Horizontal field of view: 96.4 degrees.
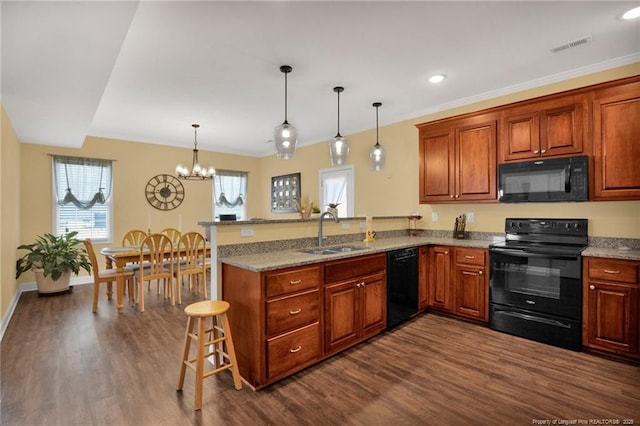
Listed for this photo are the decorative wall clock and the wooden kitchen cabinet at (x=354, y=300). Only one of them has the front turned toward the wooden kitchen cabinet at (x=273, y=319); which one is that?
the decorative wall clock

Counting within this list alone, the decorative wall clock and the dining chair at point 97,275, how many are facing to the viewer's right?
1

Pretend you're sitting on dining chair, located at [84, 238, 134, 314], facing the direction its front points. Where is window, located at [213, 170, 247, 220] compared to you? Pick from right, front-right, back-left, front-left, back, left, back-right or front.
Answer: front-left

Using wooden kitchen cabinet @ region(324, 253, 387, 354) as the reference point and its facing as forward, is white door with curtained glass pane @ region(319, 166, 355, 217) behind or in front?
behind

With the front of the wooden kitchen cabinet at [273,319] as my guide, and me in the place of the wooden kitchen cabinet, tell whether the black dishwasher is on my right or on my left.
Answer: on my left

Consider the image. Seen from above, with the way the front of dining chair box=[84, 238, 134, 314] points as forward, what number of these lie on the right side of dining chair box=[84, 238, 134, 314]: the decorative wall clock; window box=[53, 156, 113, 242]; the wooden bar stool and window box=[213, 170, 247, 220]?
1

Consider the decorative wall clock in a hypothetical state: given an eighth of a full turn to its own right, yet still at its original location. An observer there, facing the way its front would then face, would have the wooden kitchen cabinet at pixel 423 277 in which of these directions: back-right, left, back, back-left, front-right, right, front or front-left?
left

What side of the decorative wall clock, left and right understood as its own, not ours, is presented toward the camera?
front

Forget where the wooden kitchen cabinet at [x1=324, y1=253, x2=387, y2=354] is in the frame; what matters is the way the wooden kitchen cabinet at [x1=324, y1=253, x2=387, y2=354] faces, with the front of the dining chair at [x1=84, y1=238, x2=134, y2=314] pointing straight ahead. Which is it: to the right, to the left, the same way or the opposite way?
to the right

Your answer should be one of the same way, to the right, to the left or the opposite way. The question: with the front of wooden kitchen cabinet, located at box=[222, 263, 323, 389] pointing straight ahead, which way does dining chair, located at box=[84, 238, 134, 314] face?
to the left

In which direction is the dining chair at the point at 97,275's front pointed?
to the viewer's right

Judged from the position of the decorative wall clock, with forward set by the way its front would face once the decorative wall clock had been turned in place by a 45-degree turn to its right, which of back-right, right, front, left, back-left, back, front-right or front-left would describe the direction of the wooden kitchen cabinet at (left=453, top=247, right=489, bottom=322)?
left

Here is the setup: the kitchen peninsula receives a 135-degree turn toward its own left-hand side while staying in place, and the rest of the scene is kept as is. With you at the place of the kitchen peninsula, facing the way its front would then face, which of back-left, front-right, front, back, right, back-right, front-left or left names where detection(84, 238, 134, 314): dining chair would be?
left

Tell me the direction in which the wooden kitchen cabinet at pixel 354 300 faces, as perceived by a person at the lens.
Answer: facing the viewer and to the right of the viewer

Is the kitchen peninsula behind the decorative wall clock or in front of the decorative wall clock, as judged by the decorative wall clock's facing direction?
in front
